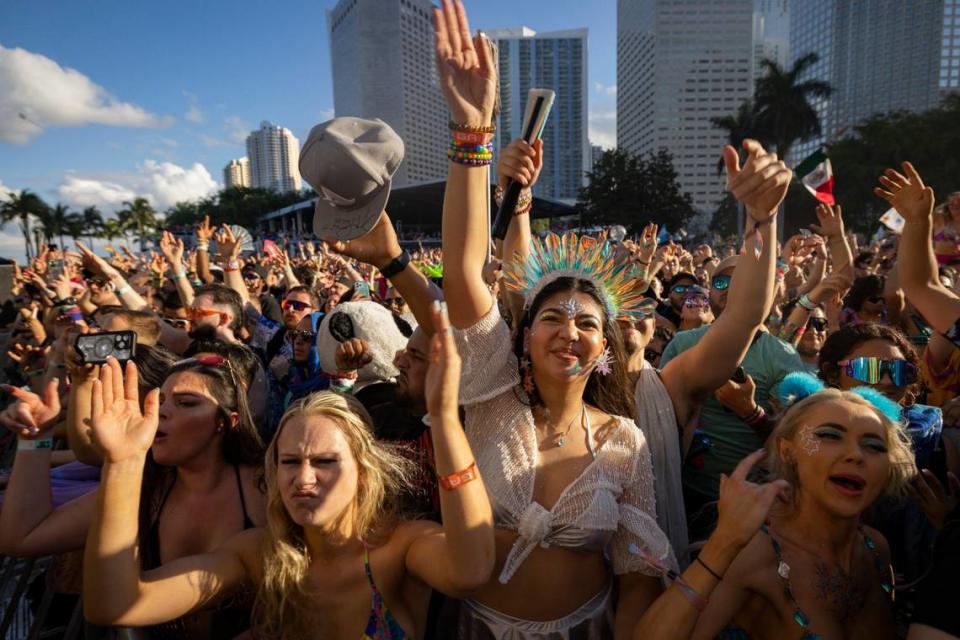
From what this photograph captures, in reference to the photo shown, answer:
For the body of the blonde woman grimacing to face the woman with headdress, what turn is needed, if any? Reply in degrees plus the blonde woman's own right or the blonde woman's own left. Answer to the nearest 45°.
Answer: approximately 90° to the blonde woman's own left

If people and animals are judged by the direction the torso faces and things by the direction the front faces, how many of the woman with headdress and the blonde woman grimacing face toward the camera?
2

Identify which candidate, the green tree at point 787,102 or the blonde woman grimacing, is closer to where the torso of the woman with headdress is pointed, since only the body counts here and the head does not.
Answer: the blonde woman grimacing

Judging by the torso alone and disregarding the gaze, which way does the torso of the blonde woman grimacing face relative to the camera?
toward the camera

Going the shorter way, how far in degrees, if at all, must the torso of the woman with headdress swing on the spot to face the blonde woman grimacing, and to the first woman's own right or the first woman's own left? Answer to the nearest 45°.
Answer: approximately 45° to the first woman's own right

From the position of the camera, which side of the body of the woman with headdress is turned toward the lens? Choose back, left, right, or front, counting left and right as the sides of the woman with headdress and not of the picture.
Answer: front

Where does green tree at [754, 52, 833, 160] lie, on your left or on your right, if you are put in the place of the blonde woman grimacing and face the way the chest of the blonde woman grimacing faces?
on your left

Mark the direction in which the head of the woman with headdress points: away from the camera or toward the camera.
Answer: toward the camera

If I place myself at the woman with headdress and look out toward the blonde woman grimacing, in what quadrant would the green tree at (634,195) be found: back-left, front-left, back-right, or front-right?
back-right

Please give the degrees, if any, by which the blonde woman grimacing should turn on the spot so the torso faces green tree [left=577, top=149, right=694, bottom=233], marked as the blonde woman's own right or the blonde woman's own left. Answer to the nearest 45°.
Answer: approximately 135° to the blonde woman's own left

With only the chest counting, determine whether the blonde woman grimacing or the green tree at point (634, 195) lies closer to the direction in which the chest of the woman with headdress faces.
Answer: the blonde woman grimacing
